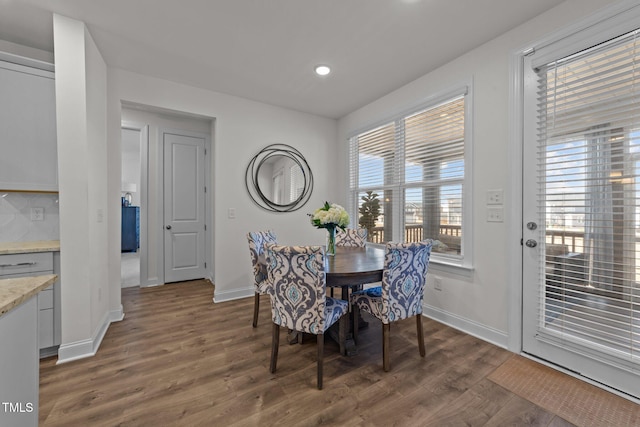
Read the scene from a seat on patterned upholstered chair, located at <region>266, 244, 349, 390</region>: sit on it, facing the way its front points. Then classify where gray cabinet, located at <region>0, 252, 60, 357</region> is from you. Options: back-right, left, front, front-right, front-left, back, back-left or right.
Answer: back-left

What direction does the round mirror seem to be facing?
toward the camera

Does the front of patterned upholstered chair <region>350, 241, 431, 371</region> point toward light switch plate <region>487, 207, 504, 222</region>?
no

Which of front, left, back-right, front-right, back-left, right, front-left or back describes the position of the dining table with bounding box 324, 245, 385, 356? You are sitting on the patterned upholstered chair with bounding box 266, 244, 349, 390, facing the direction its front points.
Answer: front

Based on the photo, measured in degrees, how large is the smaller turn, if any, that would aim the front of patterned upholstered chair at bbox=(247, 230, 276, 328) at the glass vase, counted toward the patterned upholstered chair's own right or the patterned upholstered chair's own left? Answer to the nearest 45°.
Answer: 0° — it already faces it

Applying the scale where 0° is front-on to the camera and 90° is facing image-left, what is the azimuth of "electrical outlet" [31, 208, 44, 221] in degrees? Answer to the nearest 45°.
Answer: approximately 0°

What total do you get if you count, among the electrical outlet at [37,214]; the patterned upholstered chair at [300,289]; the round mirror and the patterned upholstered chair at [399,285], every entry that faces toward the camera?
2

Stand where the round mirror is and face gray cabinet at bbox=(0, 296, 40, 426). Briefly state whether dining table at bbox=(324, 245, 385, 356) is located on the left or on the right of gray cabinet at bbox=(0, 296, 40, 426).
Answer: left

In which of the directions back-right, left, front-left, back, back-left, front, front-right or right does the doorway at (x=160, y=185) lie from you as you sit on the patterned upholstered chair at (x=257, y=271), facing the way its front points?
back

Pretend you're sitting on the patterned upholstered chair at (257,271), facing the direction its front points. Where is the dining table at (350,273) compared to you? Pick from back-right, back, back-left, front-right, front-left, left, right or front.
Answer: front

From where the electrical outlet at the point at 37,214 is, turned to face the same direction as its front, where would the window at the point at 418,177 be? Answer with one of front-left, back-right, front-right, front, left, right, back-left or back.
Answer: front-left

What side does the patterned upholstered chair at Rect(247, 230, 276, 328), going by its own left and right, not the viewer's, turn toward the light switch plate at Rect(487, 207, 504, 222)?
front

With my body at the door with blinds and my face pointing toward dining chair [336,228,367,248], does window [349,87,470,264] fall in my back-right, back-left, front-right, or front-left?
front-right

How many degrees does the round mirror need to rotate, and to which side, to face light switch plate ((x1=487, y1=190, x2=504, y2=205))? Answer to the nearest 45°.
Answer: approximately 45° to its left

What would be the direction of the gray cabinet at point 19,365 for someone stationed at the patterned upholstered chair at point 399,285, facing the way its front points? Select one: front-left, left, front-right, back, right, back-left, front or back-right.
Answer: left
